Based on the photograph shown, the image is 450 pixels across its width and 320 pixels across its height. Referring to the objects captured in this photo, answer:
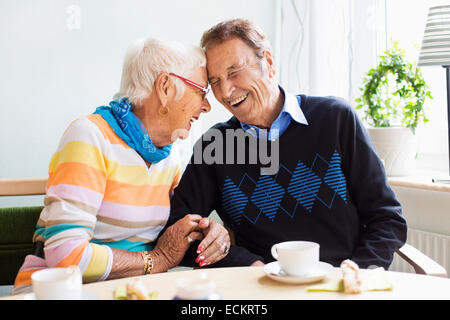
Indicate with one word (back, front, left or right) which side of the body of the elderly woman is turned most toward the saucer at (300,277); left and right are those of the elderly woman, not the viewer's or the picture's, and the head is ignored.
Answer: front

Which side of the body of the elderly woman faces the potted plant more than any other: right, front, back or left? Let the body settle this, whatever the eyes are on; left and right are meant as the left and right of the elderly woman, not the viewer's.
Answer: left

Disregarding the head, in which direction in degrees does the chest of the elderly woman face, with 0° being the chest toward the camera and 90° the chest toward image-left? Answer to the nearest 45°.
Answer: approximately 315°

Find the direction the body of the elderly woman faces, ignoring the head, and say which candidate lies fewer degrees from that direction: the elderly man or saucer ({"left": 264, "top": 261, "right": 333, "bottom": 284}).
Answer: the saucer

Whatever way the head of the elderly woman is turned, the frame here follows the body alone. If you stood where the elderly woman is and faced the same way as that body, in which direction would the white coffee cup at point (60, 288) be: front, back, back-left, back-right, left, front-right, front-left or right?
front-right

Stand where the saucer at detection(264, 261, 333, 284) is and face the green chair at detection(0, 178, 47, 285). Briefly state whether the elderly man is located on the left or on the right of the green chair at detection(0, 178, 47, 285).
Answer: right

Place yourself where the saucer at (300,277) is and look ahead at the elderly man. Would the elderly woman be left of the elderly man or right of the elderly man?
left

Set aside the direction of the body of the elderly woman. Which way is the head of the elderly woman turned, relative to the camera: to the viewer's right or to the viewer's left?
to the viewer's right

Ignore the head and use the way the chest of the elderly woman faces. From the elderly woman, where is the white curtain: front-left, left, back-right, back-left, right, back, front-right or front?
left

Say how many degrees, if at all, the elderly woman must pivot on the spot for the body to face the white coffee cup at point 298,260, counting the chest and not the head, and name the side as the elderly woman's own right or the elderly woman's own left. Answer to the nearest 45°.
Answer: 0° — they already face it
